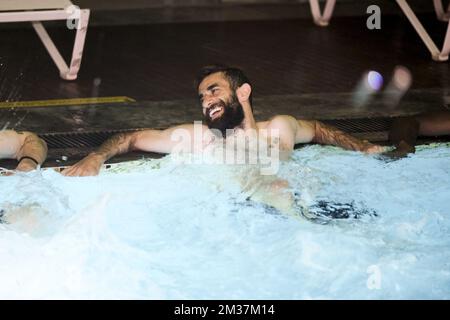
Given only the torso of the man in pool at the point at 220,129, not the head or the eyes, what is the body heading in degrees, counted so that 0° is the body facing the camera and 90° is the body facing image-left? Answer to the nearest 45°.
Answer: approximately 0°
